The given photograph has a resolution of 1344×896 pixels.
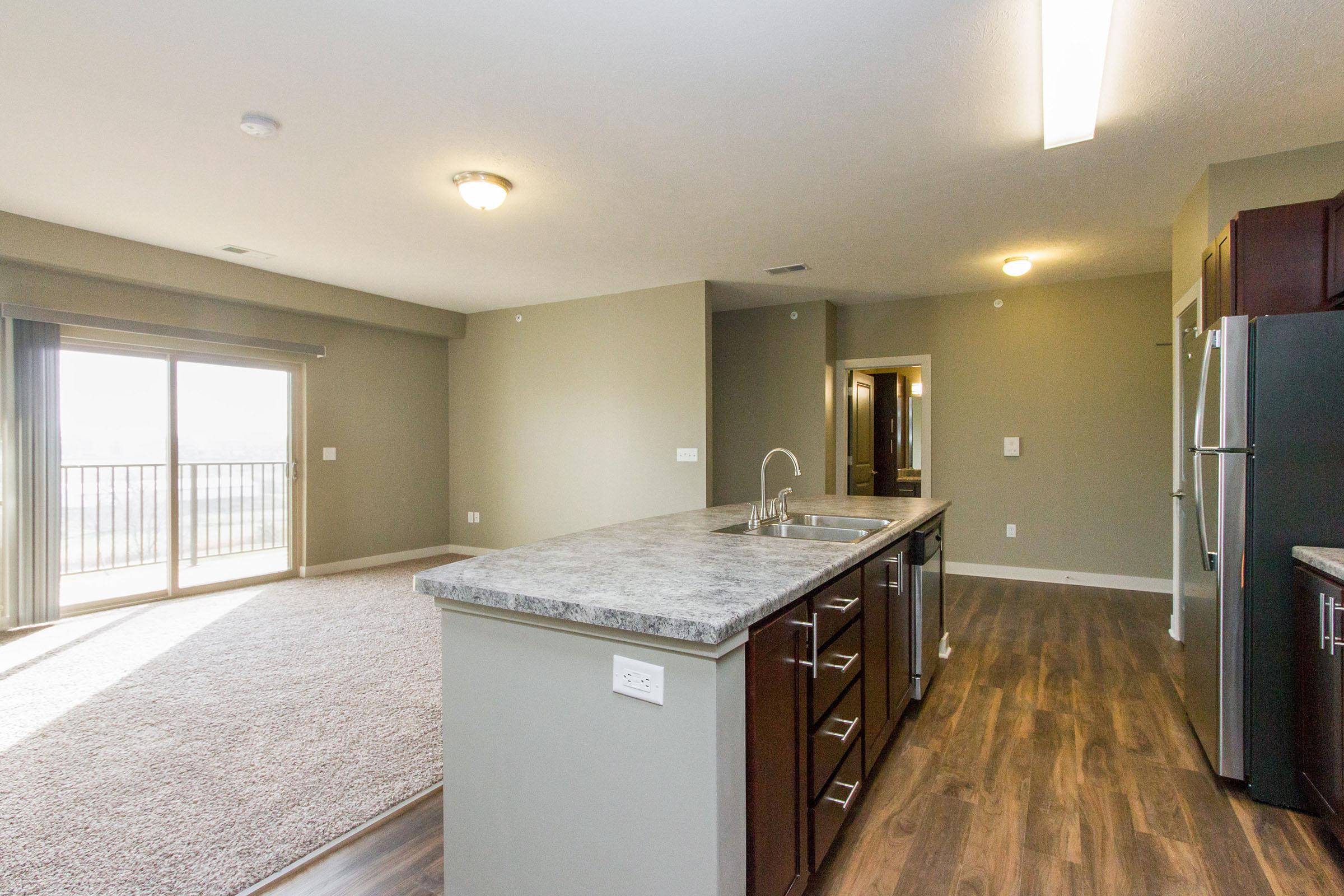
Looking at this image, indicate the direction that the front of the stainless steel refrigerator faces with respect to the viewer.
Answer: facing to the left of the viewer

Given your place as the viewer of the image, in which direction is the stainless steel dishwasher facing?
facing to the right of the viewer

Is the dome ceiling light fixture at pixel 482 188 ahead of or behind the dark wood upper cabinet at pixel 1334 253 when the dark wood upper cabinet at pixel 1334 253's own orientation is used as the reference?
ahead

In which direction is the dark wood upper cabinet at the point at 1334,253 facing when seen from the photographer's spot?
facing to the left of the viewer

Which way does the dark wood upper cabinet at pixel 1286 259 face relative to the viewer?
to the viewer's left

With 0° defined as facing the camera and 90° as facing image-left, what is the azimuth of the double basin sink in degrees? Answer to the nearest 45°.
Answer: approximately 270°

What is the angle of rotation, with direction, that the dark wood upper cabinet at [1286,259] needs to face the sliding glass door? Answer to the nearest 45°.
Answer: approximately 45° to its left
